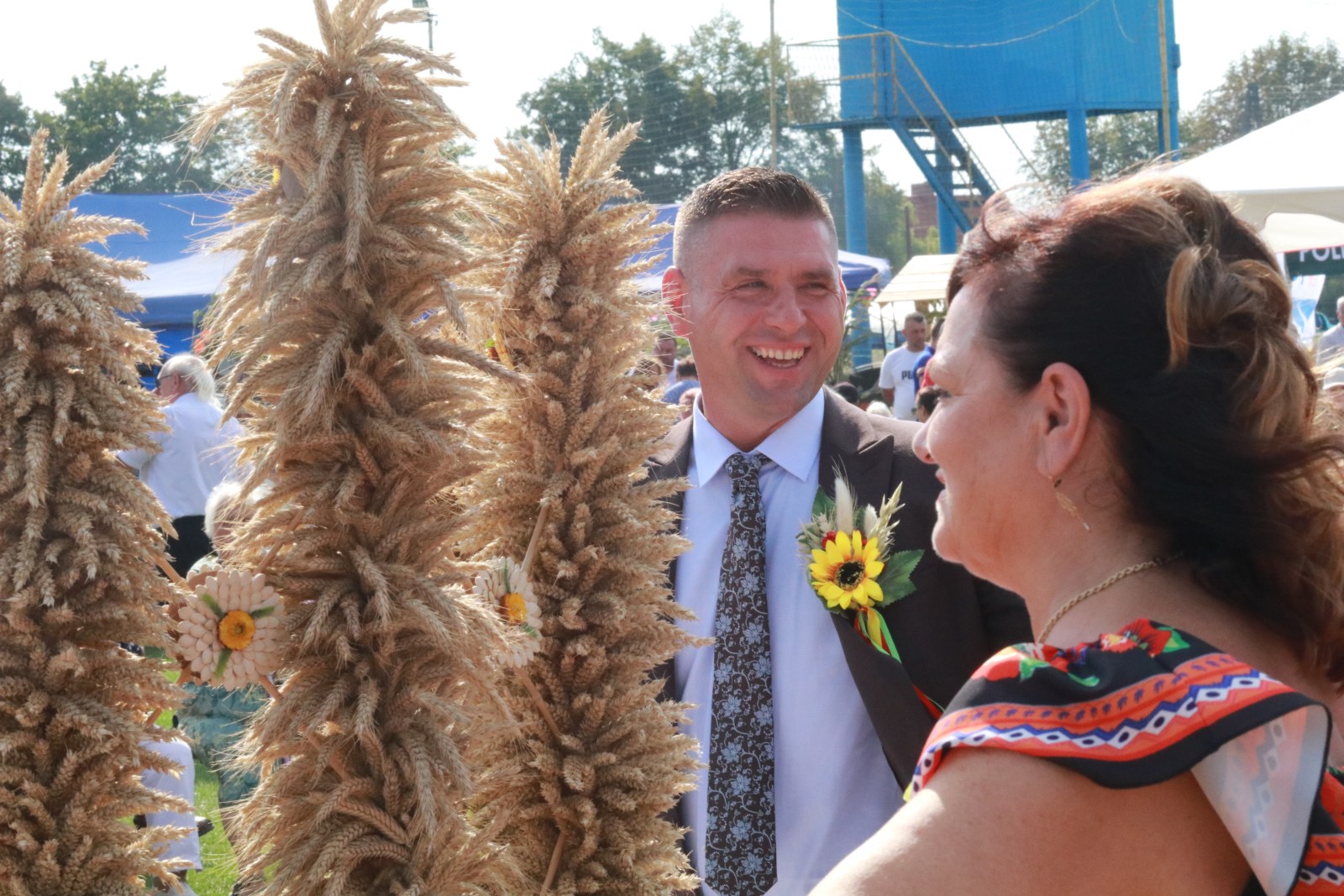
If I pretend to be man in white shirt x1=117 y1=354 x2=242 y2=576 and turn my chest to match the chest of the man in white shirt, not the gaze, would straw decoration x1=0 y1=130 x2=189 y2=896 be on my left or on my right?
on my left

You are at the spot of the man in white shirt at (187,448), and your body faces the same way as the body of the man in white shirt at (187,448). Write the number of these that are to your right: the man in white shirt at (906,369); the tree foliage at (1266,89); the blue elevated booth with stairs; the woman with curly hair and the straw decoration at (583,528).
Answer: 3

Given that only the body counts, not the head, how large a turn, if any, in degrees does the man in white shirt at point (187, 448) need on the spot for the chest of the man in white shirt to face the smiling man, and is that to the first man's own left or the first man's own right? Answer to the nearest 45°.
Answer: approximately 135° to the first man's own left

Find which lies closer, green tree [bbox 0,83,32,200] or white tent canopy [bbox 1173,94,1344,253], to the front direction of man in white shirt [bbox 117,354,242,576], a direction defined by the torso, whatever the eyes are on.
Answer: the green tree

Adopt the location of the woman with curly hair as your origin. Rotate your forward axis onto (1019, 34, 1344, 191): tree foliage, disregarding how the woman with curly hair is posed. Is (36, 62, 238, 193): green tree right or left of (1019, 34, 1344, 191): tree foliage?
left

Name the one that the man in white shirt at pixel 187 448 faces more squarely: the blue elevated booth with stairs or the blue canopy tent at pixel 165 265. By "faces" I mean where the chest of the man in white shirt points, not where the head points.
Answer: the blue canopy tent
